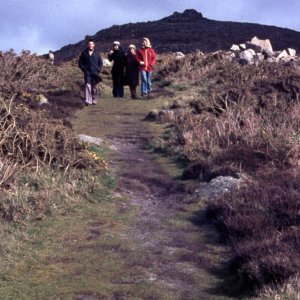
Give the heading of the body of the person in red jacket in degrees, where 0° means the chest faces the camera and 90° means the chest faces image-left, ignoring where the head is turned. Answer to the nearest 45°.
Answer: approximately 0°

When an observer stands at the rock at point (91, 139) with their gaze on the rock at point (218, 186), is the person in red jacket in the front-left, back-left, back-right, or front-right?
back-left

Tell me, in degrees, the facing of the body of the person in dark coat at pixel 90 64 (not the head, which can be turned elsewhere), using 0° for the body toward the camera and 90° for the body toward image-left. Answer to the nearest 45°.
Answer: approximately 0°

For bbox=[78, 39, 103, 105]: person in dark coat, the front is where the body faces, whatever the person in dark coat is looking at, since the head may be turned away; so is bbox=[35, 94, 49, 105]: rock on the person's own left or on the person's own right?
on the person's own right

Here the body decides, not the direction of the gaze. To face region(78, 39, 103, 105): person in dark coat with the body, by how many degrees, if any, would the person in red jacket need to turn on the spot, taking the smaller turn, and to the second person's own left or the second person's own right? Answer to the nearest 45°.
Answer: approximately 45° to the second person's own right

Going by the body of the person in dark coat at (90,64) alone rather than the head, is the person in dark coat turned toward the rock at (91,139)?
yes

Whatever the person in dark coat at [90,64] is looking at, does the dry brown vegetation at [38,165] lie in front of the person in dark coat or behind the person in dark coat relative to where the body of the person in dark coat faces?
in front

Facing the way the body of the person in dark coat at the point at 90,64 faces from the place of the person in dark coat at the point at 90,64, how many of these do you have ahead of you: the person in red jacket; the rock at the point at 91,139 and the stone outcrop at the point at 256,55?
1

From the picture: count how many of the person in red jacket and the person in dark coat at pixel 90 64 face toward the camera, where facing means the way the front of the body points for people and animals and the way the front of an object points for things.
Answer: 2

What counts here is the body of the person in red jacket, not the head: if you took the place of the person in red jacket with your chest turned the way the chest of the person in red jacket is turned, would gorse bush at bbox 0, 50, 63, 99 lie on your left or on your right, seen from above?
on your right

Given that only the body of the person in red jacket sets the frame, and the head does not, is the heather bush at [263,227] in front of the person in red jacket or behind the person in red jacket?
in front
